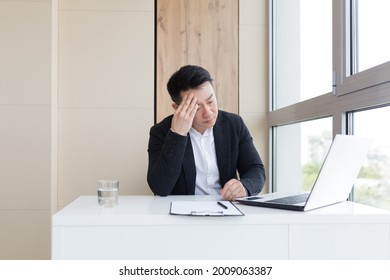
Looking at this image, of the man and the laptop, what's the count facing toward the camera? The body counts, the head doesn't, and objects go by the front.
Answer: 1

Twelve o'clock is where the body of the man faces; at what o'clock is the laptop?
The laptop is roughly at 11 o'clock from the man.

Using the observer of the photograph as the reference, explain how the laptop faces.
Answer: facing away from the viewer and to the left of the viewer

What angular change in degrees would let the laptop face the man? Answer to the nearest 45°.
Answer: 0° — it already faces them

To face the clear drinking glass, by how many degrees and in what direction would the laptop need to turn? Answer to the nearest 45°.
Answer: approximately 45° to its left

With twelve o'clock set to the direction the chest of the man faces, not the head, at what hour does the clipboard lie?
The clipboard is roughly at 12 o'clock from the man.

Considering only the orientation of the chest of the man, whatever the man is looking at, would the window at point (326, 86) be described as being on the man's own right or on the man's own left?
on the man's own left
